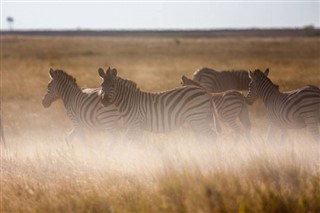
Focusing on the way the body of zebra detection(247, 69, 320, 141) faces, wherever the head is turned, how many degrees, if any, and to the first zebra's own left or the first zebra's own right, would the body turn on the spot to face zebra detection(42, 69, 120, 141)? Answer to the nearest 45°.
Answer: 0° — it already faces it

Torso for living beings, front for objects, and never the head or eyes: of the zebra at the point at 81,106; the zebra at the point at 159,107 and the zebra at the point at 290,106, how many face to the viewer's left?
3

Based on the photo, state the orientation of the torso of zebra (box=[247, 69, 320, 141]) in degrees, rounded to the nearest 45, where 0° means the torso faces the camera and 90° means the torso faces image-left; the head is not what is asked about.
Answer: approximately 90°

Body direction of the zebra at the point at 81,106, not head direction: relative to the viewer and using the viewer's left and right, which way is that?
facing to the left of the viewer

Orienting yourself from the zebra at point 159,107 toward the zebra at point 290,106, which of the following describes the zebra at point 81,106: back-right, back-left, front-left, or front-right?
back-left

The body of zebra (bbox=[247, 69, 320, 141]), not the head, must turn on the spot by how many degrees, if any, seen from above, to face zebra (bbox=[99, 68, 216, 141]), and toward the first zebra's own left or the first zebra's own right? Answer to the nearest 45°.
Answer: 0° — it already faces it

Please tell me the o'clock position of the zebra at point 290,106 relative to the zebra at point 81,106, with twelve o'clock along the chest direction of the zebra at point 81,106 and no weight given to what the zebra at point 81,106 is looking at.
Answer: the zebra at point 290,106 is roughly at 7 o'clock from the zebra at point 81,106.

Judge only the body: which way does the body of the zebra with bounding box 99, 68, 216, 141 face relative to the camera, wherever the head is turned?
to the viewer's left

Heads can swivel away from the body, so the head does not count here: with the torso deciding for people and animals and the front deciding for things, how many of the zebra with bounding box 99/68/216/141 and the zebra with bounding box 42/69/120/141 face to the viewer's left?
2

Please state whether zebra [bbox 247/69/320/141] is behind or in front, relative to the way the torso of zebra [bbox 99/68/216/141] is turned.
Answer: behind
